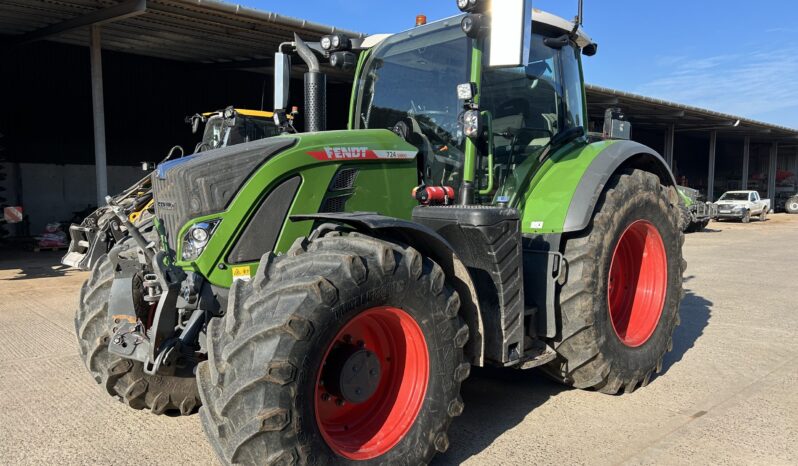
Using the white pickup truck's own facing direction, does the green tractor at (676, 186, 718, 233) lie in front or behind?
in front

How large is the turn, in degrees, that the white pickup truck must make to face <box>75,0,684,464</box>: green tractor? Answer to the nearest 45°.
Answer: approximately 45° to its left

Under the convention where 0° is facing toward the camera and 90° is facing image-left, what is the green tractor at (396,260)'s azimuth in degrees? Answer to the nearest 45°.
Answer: approximately 45°

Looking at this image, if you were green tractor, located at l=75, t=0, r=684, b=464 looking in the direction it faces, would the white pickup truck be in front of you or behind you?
behind

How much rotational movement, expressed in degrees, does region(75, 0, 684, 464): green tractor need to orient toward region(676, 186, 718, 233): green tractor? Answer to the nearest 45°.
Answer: approximately 180°

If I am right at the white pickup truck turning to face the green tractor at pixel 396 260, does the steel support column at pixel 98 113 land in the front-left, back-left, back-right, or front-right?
front-right

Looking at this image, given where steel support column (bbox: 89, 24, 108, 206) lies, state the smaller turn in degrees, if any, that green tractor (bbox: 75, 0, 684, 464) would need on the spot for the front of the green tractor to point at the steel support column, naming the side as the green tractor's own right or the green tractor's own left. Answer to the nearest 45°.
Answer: approximately 90° to the green tractor's own right

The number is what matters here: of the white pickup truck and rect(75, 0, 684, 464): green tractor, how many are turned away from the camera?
0

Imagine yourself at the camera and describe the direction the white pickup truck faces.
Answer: facing the viewer and to the left of the viewer

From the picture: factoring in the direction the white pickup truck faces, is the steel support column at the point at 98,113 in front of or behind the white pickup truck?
in front
